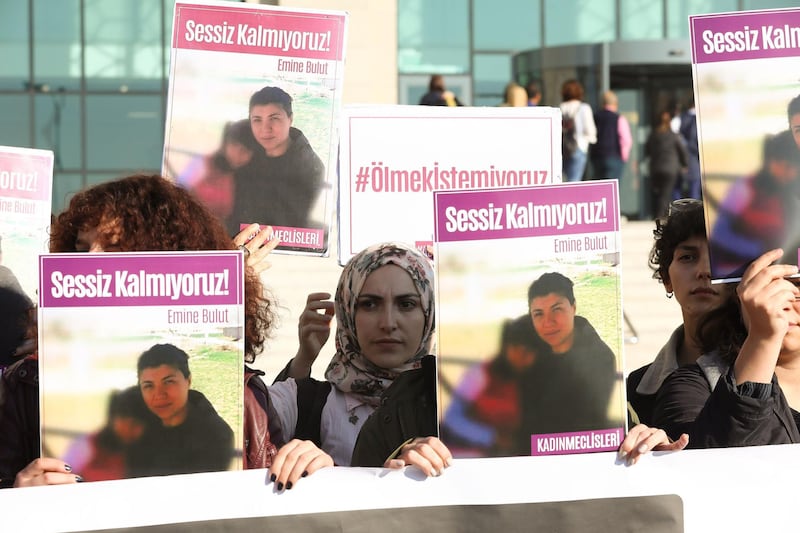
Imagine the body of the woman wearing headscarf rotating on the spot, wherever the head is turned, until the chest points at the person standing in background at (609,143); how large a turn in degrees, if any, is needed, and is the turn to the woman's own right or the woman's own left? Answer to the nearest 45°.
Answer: approximately 180°

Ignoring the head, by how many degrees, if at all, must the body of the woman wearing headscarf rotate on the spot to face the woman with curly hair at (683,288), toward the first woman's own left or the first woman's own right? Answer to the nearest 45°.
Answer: approximately 90° to the first woman's own left

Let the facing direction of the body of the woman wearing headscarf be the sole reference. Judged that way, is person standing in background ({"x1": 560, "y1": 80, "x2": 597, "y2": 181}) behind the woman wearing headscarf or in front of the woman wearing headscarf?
behind

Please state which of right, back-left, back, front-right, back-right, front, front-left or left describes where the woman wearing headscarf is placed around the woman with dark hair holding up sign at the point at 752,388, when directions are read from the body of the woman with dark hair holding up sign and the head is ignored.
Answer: back-right

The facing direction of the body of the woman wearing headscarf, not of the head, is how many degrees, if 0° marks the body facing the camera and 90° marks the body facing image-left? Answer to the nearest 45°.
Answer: approximately 0°

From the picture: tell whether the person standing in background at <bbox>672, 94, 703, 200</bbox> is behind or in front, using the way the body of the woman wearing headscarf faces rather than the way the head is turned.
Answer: behind

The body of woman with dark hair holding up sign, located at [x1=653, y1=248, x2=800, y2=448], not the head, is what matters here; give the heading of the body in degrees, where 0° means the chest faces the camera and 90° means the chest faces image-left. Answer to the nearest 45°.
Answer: approximately 315°

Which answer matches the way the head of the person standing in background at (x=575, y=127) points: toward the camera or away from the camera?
away from the camera

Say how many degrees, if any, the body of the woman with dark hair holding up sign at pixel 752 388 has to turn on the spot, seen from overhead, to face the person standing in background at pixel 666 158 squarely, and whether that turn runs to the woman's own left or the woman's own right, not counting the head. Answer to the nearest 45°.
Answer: approximately 135° to the woman's own left

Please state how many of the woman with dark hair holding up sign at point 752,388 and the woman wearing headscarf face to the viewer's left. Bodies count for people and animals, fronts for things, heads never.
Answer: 0

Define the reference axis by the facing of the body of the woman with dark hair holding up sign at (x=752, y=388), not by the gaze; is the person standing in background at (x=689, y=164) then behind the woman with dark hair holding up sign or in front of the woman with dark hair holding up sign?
behind

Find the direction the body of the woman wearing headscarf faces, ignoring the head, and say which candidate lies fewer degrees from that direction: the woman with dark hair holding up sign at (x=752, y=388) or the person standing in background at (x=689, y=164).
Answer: the woman with dark hair holding up sign
